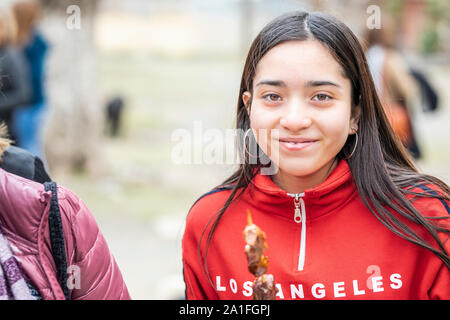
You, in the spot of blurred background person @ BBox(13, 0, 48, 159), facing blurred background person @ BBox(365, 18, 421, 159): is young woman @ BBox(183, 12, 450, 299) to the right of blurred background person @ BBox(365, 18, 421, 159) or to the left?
right

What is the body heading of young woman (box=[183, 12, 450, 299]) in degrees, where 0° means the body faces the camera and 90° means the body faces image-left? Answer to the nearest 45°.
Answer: approximately 0°

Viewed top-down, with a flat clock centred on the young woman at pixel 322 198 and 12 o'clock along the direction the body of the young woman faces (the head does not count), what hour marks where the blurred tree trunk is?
The blurred tree trunk is roughly at 5 o'clock from the young woman.

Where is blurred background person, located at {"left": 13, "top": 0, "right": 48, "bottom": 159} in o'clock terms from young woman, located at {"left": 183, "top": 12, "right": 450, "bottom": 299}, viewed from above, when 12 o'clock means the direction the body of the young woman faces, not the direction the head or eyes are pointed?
The blurred background person is roughly at 5 o'clock from the young woman.

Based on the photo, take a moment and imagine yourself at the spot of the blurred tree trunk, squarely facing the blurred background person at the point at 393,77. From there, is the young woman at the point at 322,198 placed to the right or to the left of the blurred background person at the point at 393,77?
right

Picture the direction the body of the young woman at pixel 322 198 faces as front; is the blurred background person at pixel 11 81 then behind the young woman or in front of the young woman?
behind

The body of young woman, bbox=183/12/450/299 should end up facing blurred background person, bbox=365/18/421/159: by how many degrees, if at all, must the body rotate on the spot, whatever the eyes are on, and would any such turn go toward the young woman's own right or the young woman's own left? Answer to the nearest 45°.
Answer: approximately 180°
